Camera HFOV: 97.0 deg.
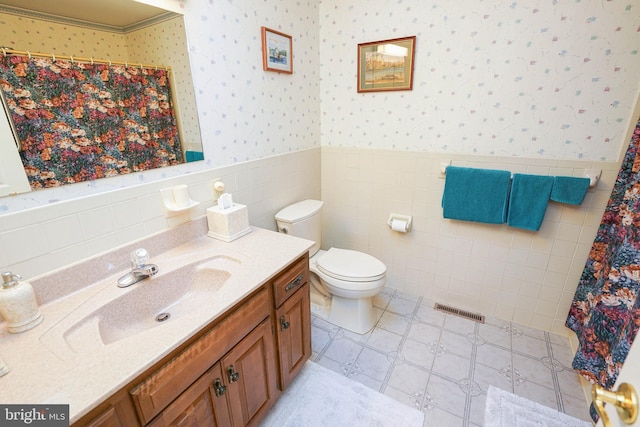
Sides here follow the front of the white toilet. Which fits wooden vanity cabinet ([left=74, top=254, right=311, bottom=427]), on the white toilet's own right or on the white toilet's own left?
on the white toilet's own right

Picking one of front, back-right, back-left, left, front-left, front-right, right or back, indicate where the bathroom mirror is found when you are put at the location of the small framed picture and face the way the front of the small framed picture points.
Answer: right

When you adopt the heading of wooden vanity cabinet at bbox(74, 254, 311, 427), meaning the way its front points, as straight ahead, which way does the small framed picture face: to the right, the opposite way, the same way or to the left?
the same way

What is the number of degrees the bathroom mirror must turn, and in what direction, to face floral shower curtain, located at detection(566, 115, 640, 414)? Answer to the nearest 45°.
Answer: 0° — it already faces it

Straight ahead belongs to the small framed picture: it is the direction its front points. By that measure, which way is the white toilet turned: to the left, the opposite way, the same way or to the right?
the same way

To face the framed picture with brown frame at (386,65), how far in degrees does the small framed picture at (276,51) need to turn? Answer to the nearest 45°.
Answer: approximately 45° to its left

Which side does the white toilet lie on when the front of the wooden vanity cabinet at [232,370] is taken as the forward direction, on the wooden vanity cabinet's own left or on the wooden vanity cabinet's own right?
on the wooden vanity cabinet's own left

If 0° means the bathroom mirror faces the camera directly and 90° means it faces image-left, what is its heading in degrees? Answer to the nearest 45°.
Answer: approximately 315°

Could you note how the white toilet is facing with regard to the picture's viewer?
facing the viewer and to the right of the viewer

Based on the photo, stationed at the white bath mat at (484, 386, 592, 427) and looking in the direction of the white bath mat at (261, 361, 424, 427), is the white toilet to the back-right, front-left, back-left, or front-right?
front-right

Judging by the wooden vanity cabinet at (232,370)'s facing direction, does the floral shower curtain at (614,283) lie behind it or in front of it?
in front

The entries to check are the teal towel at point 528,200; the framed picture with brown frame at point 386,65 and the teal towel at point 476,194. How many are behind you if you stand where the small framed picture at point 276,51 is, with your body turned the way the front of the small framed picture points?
0

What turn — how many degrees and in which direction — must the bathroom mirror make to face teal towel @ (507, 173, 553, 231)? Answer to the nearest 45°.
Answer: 0° — it already faces it

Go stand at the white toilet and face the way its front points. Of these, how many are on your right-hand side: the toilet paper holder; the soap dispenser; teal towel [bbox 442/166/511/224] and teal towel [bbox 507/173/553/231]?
1

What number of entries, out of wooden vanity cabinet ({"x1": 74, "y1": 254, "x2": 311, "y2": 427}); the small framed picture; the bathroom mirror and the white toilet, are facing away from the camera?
0

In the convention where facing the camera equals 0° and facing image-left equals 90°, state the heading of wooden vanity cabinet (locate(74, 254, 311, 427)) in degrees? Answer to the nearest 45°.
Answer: approximately 315°

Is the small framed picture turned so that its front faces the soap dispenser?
no

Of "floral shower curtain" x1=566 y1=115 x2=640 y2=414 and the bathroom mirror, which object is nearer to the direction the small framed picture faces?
the floral shower curtain

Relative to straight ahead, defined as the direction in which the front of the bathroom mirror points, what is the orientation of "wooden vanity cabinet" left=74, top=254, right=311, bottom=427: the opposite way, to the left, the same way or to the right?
the same way
